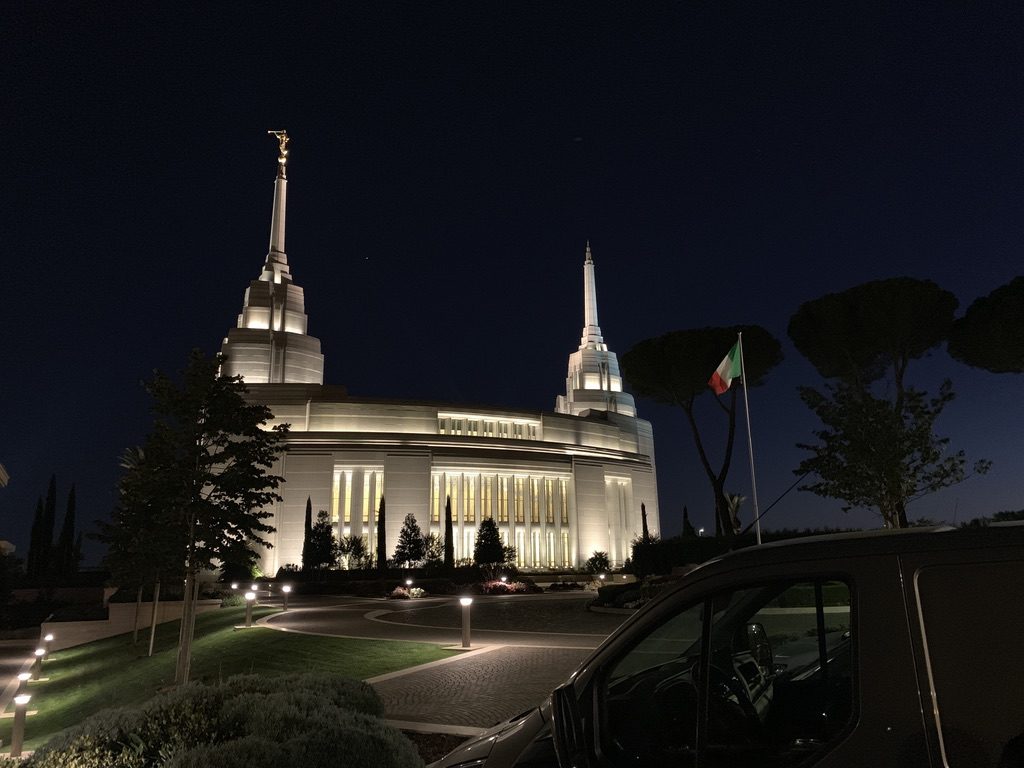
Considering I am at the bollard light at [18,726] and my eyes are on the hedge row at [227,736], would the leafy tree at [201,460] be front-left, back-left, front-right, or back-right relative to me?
back-left

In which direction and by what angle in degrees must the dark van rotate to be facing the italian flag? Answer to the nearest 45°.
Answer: approximately 90° to its right

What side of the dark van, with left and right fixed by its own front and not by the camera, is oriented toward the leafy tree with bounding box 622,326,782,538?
right

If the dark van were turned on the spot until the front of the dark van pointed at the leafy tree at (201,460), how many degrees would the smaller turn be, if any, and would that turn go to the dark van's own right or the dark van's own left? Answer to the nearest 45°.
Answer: approximately 45° to the dark van's own right

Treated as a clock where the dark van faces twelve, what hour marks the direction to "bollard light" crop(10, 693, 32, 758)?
The bollard light is roughly at 1 o'clock from the dark van.

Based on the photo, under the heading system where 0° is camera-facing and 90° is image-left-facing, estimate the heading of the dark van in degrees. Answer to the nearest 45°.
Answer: approximately 90°

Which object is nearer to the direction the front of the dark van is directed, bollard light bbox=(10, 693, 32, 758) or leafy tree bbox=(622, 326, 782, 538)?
the bollard light

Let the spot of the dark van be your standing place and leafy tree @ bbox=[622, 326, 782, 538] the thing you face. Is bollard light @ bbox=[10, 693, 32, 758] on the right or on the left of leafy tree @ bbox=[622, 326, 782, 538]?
left

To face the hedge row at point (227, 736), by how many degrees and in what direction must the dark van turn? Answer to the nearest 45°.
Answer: approximately 45° to its right
